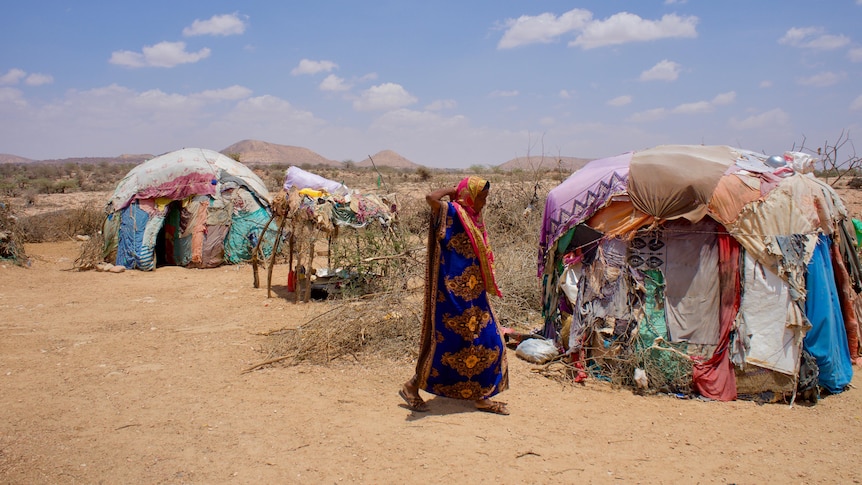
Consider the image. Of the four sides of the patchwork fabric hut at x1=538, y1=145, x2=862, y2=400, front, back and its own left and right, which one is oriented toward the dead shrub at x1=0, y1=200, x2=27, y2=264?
right

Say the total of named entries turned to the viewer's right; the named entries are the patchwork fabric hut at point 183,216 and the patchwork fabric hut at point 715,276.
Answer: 0

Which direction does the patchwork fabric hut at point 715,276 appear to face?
toward the camera

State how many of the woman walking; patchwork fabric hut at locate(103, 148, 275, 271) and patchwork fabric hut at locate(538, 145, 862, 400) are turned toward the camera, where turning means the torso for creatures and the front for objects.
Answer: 2

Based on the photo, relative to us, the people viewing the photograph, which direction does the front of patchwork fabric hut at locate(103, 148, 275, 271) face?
facing the viewer

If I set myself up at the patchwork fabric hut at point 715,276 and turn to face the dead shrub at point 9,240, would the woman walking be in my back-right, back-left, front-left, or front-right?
front-left

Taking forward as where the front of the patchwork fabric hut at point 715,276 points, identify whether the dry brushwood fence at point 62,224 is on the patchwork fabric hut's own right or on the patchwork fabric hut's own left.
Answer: on the patchwork fabric hut's own right

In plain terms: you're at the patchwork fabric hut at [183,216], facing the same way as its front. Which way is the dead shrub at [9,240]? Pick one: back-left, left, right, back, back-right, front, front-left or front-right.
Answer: right

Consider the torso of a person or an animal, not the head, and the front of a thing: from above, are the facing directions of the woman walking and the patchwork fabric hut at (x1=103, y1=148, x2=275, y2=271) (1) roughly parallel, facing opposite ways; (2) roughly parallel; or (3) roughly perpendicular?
roughly perpendicular

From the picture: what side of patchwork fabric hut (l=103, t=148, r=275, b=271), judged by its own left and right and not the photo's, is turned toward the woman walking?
front

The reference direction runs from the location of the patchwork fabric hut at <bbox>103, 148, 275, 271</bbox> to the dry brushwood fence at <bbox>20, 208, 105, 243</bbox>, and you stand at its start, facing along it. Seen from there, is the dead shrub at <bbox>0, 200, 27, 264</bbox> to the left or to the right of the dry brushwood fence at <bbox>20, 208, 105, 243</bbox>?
left
